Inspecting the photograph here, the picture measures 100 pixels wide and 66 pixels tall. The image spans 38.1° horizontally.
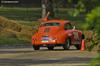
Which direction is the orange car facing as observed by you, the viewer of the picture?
facing away from the viewer and to the right of the viewer
